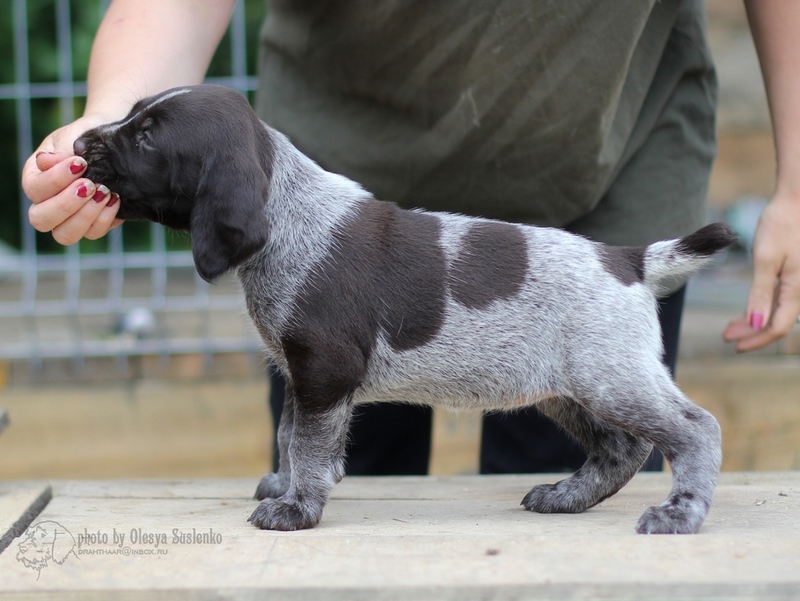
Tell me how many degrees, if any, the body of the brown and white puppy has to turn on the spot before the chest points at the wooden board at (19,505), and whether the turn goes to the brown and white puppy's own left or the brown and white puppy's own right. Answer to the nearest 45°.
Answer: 0° — it already faces it

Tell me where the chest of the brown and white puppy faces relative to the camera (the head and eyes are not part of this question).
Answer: to the viewer's left

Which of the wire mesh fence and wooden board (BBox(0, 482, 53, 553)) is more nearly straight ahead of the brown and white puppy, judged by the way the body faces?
the wooden board

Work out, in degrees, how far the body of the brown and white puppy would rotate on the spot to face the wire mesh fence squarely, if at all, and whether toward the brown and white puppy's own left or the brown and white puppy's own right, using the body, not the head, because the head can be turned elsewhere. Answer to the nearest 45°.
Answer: approximately 45° to the brown and white puppy's own right
